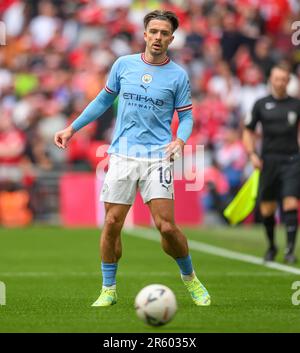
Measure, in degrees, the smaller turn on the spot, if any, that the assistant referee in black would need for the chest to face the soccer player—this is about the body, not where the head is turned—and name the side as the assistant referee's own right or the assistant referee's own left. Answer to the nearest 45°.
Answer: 0° — they already face them

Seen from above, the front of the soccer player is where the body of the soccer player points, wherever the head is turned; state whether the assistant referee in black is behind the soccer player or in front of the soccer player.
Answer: behind

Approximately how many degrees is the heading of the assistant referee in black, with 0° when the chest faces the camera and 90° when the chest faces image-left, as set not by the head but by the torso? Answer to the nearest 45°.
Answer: approximately 0°

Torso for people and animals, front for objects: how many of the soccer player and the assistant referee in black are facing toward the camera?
2

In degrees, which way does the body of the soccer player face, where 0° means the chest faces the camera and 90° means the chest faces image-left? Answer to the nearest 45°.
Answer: approximately 0°
